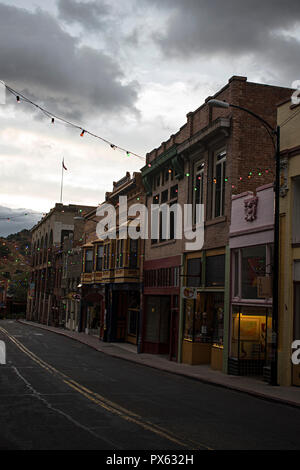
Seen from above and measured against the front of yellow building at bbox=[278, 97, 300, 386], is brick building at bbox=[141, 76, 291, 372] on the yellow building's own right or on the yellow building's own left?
on the yellow building's own right

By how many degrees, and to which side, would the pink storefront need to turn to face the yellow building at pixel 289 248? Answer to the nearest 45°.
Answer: approximately 90° to its left

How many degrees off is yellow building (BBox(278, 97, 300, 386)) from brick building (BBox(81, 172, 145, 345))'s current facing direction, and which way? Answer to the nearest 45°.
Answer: approximately 45° to its left

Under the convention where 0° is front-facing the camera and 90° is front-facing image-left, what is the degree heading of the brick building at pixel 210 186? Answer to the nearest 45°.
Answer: approximately 45°

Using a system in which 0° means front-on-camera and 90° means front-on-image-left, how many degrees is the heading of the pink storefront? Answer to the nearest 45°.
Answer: approximately 45°

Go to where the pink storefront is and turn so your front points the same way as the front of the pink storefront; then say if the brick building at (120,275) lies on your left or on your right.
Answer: on your right

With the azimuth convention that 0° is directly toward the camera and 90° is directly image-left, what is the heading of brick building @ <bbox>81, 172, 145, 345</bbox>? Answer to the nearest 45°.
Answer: approximately 45°

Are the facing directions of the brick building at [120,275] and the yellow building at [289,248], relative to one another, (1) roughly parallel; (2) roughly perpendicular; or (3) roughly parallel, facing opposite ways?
roughly parallel

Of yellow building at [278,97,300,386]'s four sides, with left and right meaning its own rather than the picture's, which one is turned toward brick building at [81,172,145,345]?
right

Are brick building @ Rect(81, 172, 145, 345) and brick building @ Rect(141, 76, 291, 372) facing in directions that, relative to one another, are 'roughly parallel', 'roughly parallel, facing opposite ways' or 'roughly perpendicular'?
roughly parallel

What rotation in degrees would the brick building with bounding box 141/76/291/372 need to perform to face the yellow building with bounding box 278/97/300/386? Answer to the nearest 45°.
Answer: approximately 90° to its left

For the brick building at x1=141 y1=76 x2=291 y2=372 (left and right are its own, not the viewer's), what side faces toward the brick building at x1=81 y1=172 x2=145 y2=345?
right
